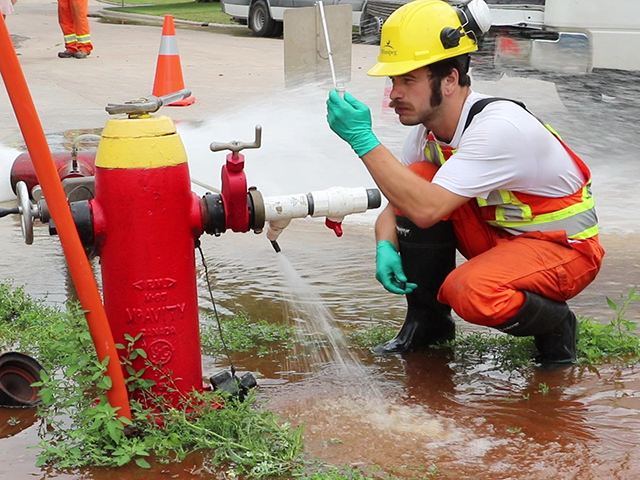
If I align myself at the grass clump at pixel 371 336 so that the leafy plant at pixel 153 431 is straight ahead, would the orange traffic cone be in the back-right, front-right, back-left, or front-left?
back-right

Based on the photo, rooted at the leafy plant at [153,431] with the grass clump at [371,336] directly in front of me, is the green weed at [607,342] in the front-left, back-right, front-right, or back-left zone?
front-right

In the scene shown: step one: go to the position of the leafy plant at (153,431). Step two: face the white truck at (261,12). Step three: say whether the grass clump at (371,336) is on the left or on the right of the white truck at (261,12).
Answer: right

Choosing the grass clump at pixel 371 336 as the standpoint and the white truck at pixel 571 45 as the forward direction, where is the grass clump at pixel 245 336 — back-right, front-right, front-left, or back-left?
back-left
